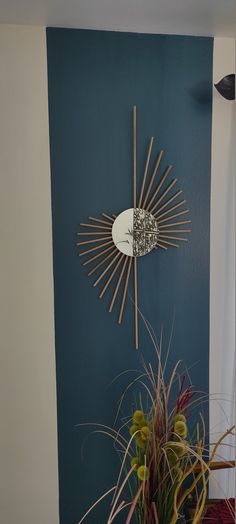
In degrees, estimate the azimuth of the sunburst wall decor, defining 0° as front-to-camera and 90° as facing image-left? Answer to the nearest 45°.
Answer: approximately 0°
